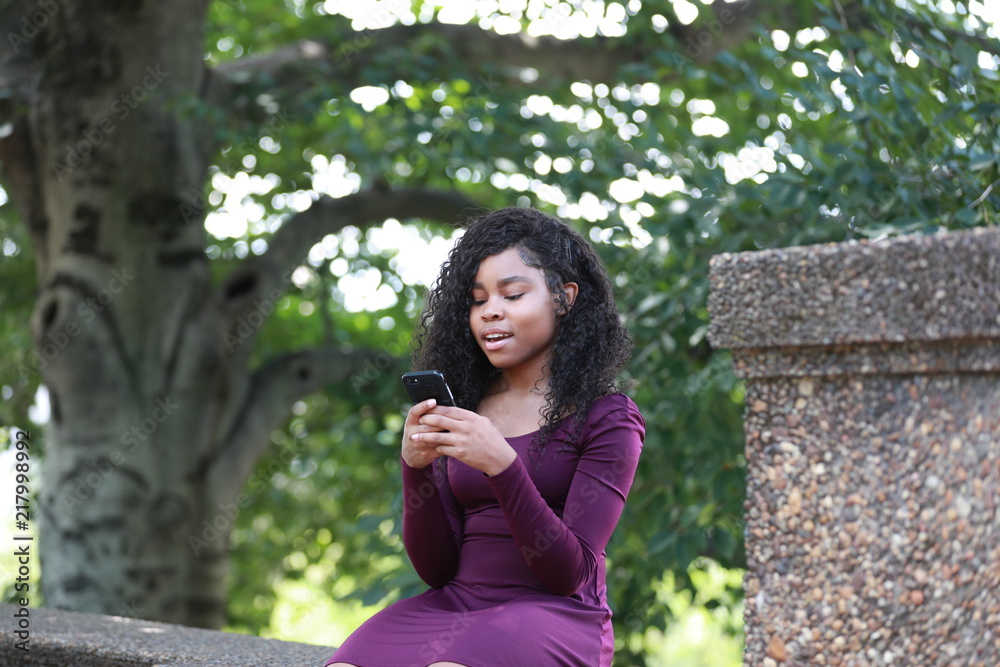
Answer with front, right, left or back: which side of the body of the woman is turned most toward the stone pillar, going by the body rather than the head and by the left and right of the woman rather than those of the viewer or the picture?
left

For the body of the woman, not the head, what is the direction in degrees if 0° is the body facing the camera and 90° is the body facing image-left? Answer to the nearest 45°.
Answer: approximately 45°

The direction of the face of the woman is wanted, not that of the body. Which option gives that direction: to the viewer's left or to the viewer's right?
to the viewer's left

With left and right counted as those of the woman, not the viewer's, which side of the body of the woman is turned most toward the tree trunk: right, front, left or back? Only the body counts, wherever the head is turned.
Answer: right
